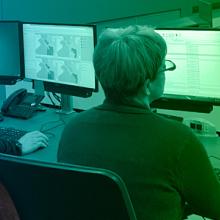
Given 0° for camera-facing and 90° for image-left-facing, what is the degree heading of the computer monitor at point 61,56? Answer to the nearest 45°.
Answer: approximately 45°

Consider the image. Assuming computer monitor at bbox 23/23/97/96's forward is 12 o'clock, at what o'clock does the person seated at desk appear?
The person seated at desk is roughly at 10 o'clock from the computer monitor.

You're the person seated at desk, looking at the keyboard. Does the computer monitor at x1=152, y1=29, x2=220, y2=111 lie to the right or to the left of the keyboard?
right

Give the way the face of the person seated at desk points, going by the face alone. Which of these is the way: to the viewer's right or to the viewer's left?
to the viewer's right

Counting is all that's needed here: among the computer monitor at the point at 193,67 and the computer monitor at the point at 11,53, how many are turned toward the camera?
2

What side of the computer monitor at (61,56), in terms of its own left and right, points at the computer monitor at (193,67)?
left

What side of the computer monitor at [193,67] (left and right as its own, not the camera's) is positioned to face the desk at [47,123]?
right

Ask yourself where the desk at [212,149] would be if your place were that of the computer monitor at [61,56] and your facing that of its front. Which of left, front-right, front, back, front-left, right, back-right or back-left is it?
left

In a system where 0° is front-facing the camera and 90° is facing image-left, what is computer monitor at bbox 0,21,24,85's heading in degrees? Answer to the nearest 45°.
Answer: approximately 0°
